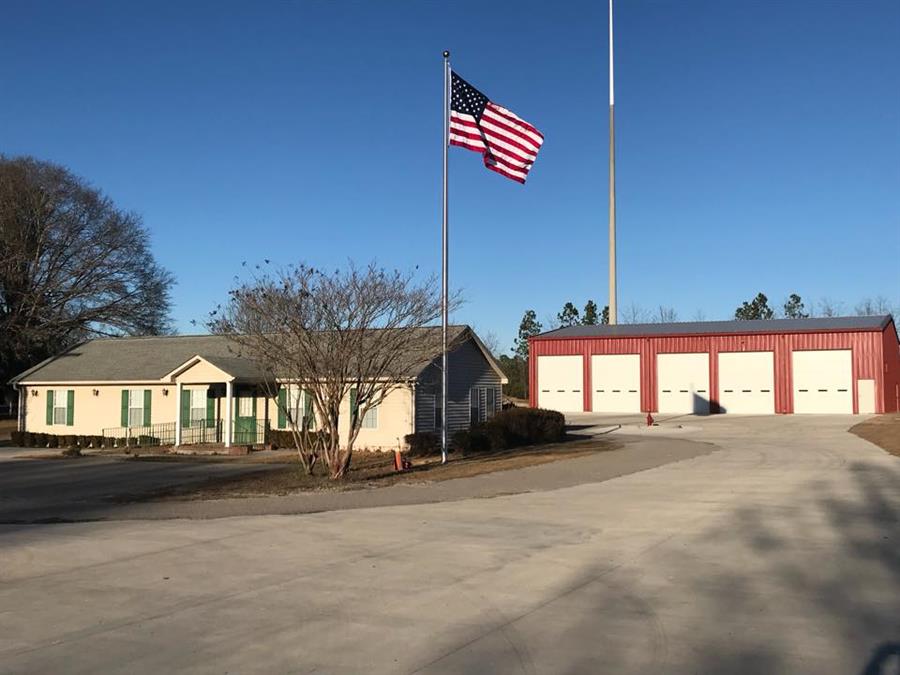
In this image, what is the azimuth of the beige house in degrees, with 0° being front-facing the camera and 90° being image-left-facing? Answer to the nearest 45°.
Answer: approximately 45°

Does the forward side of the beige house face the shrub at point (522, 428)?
no

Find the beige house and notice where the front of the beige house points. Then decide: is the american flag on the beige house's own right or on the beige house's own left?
on the beige house's own left

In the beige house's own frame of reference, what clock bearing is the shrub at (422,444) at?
The shrub is roughly at 9 o'clock from the beige house.

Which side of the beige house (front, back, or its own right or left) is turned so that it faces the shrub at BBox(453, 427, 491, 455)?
left

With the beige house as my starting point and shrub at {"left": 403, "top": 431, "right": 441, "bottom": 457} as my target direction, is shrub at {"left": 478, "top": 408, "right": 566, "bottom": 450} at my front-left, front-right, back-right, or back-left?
front-left

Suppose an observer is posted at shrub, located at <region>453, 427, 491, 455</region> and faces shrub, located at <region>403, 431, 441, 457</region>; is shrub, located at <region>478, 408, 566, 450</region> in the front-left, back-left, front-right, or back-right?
back-right

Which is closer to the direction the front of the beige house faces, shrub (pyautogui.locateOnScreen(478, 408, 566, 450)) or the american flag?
the american flag
